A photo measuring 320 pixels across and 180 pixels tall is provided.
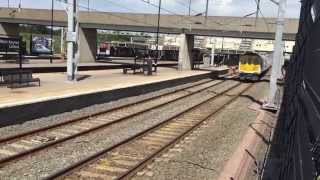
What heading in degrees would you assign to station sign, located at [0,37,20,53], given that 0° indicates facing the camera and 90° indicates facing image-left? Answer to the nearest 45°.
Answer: approximately 0°

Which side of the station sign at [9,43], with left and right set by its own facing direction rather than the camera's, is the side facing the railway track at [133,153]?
front

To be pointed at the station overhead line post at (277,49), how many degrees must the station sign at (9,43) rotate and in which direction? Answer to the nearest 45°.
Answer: approximately 45° to its left

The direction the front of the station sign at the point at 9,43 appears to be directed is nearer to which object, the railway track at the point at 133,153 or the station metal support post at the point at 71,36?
the railway track

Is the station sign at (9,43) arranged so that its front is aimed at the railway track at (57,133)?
yes

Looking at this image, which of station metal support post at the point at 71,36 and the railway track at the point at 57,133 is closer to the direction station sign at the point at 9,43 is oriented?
the railway track
